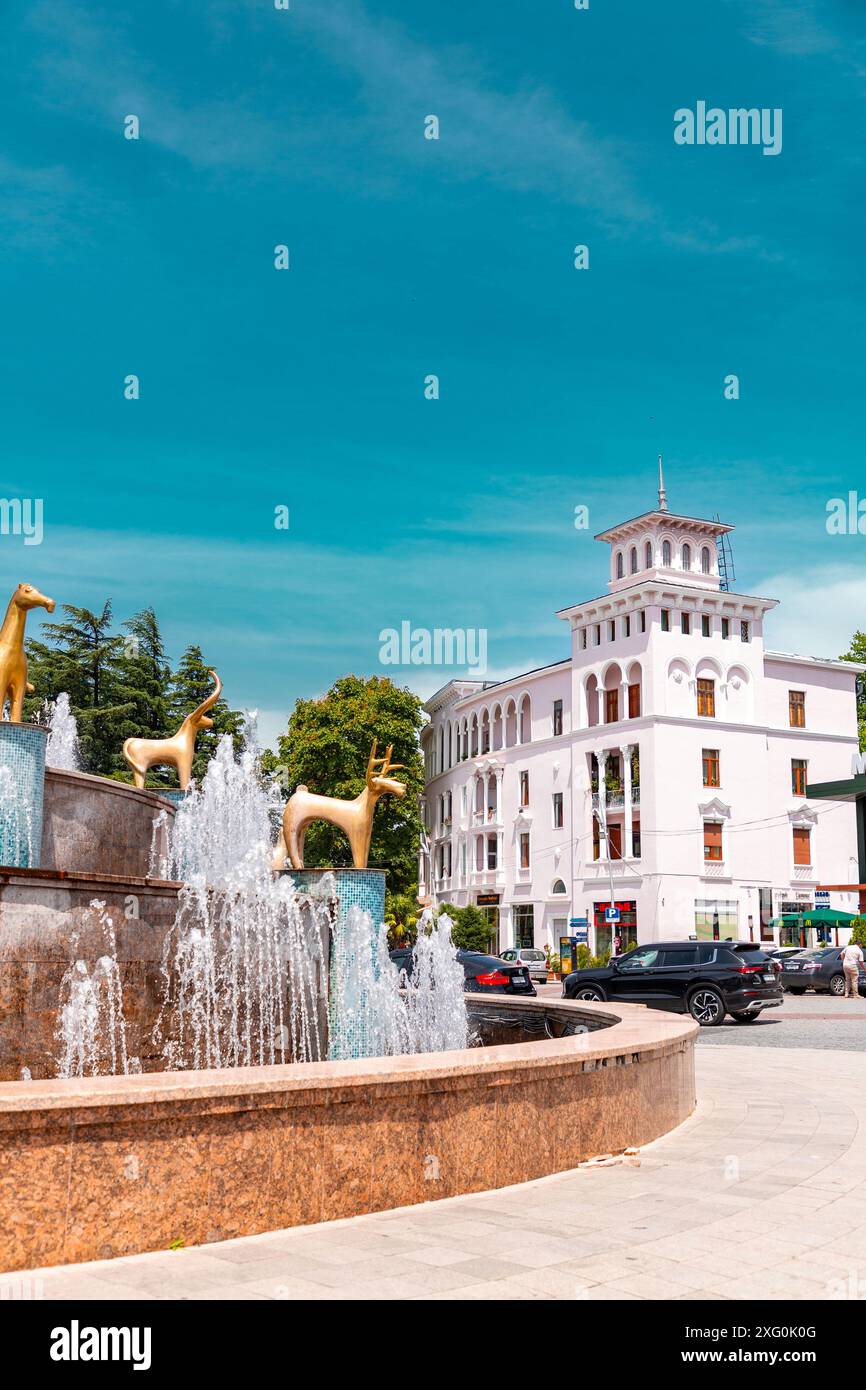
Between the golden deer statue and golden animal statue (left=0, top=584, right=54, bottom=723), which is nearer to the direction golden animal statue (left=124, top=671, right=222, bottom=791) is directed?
the golden deer statue

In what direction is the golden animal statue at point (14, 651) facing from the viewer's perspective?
to the viewer's right

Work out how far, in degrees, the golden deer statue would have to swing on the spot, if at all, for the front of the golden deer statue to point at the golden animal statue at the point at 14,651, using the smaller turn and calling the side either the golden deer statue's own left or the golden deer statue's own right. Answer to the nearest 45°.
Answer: approximately 135° to the golden deer statue's own right

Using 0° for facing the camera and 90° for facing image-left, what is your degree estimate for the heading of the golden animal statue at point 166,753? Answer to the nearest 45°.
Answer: approximately 270°

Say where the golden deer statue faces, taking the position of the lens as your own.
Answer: facing to the right of the viewer

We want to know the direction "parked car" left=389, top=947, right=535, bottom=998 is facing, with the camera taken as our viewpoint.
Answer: facing away from the viewer and to the left of the viewer

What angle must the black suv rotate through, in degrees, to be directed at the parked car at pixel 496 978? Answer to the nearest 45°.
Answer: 0° — it already faces it

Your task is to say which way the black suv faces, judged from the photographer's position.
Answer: facing away from the viewer and to the left of the viewer
